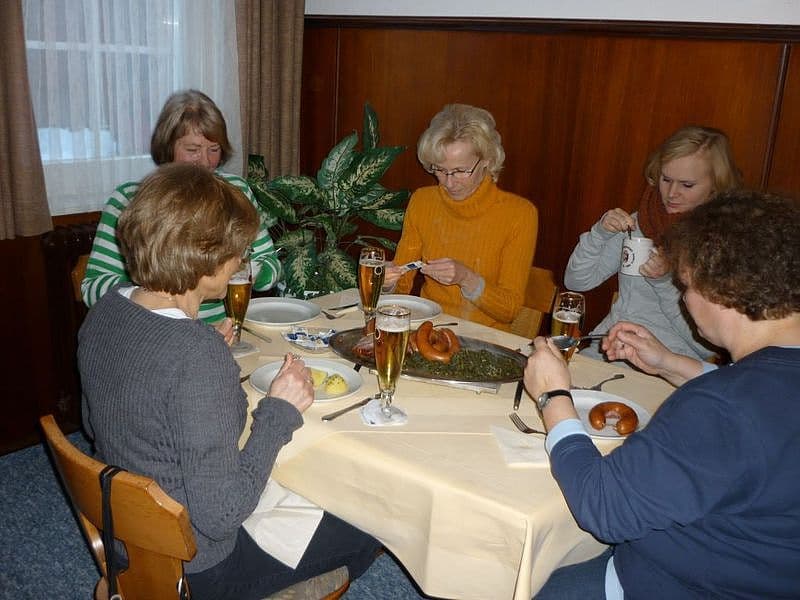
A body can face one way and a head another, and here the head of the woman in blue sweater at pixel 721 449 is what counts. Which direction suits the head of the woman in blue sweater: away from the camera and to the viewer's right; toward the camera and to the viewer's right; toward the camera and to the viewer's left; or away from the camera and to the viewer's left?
away from the camera and to the viewer's left

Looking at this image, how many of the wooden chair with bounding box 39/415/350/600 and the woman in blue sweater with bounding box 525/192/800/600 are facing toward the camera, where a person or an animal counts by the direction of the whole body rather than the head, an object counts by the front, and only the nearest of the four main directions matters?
0

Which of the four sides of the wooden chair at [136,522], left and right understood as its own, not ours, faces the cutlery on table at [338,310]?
front

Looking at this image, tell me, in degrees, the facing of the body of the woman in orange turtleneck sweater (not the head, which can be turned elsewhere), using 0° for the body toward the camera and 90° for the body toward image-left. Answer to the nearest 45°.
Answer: approximately 45°

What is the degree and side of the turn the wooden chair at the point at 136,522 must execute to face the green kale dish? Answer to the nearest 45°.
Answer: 0° — it already faces it

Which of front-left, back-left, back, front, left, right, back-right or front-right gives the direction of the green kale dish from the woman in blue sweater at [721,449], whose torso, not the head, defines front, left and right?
front

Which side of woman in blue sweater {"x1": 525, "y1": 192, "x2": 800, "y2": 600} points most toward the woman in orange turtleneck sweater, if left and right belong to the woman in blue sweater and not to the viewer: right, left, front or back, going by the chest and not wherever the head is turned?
front

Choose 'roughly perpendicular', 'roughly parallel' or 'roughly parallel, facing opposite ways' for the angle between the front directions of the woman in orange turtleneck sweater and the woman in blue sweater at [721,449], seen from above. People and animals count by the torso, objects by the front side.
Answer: roughly perpendicular

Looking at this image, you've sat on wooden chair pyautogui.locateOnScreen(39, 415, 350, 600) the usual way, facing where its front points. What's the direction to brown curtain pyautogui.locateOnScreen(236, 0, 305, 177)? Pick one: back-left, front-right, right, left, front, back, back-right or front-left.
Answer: front-left

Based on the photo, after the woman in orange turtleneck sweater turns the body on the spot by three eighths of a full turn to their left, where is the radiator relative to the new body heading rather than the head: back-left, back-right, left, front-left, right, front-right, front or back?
back

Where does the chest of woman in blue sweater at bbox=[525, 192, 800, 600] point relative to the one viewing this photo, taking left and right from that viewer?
facing away from the viewer and to the left of the viewer

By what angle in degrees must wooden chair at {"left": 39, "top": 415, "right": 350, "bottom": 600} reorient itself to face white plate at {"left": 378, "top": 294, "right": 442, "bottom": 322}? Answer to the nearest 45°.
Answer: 0° — it already faces it

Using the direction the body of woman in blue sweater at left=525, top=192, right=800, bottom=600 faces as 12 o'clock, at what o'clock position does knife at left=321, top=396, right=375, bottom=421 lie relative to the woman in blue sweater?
The knife is roughly at 11 o'clock from the woman in blue sweater.
